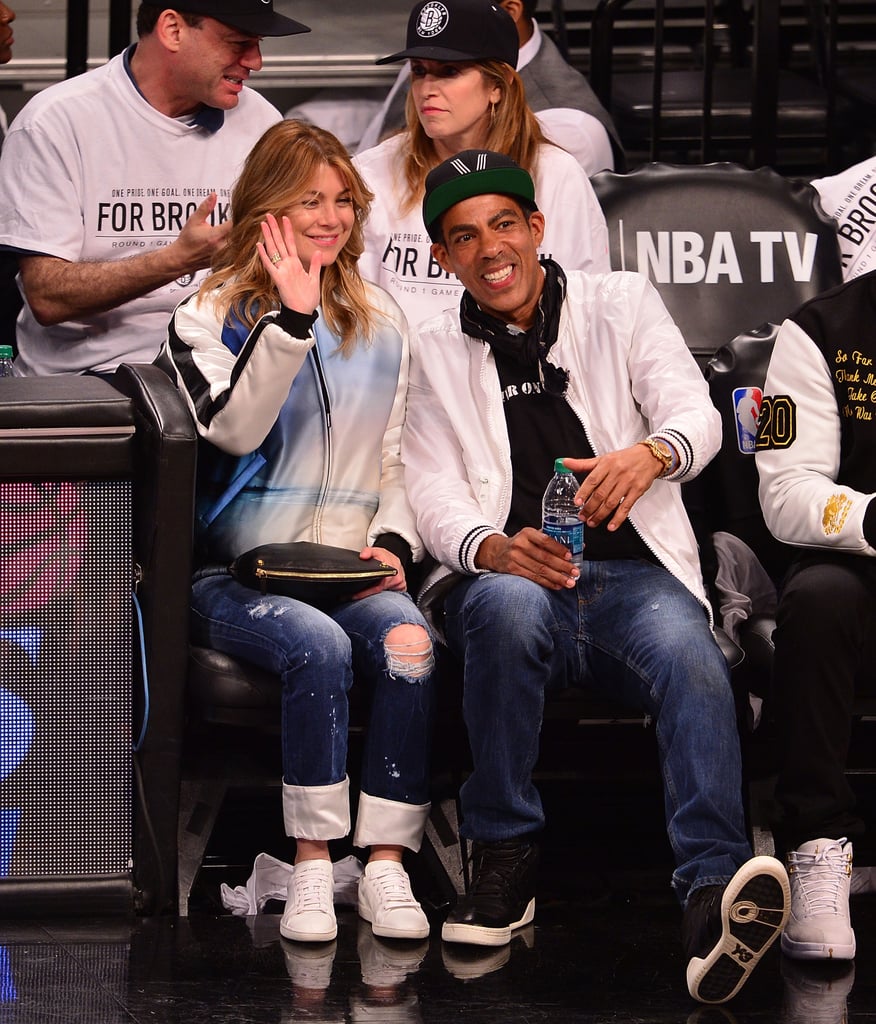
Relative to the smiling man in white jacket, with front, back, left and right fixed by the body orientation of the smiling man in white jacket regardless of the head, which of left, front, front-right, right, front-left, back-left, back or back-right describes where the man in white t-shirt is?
back-right

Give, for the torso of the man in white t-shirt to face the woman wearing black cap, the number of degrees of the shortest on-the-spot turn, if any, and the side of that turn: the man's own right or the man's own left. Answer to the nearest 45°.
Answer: approximately 45° to the man's own left

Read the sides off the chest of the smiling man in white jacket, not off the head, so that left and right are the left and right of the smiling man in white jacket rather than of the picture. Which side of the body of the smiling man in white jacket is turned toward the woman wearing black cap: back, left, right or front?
back

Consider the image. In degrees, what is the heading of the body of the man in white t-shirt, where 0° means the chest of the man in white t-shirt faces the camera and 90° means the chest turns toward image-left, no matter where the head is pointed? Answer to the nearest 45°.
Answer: approximately 315°

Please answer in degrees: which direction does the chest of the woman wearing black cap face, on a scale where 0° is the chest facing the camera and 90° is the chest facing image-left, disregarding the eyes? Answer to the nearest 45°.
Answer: approximately 45°

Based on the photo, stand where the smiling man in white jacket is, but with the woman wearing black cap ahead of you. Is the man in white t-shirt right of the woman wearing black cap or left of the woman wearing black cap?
left
